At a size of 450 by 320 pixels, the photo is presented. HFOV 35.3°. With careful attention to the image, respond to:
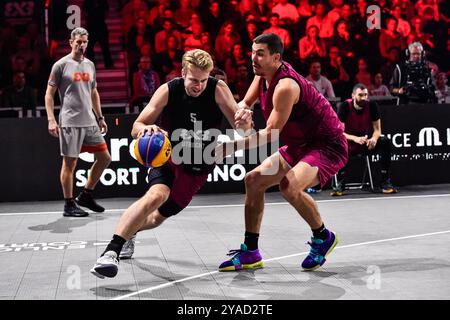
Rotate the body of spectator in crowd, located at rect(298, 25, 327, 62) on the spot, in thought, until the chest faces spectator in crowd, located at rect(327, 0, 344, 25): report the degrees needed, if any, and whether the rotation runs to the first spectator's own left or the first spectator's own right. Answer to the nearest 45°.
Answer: approximately 135° to the first spectator's own left

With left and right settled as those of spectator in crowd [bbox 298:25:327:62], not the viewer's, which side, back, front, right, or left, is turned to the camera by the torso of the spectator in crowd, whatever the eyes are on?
front

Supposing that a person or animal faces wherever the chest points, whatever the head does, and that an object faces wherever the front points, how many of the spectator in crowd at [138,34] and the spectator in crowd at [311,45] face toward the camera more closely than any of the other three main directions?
2

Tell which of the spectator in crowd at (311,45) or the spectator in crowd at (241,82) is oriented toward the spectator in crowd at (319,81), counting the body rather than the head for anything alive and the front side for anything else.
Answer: the spectator in crowd at (311,45)

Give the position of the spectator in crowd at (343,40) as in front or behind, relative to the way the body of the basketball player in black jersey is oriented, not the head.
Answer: behind

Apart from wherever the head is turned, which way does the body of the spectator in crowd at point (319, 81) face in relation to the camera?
toward the camera

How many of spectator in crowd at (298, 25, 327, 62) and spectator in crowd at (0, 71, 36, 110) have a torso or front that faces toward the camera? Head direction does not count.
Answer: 2

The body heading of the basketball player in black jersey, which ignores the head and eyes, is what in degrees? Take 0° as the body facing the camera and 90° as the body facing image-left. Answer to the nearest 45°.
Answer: approximately 0°

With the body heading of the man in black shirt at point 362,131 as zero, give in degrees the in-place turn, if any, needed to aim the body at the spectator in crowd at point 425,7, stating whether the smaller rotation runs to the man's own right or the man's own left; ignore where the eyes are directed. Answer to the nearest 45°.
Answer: approximately 180°

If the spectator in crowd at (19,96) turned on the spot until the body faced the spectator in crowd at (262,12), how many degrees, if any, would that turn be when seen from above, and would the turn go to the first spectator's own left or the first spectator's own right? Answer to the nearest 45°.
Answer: approximately 90° to the first spectator's own left

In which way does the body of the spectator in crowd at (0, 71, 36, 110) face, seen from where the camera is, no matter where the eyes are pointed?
toward the camera
